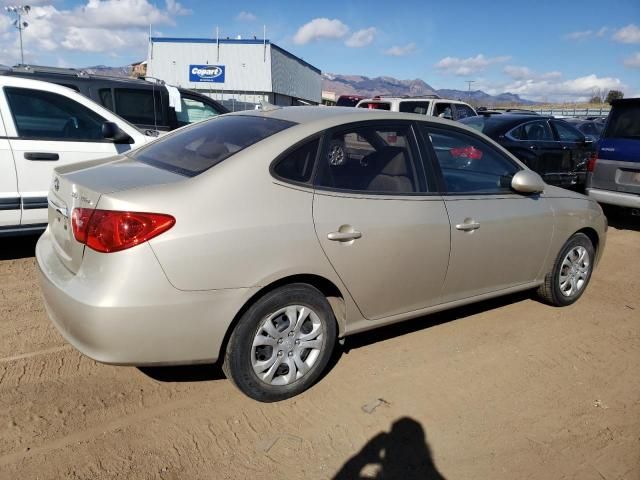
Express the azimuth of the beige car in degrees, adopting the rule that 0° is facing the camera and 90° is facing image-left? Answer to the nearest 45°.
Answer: approximately 225°

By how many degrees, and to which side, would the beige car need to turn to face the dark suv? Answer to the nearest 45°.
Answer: approximately 90° to its left

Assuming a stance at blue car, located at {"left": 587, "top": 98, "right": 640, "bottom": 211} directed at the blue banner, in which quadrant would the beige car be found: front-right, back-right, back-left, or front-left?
back-left

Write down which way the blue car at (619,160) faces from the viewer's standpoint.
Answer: facing away from the viewer and to the right of the viewer

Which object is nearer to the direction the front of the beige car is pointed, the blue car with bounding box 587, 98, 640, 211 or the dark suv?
the blue car

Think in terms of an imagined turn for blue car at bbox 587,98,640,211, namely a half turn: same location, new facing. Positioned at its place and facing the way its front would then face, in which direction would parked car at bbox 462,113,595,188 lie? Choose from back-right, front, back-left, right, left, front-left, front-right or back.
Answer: right
